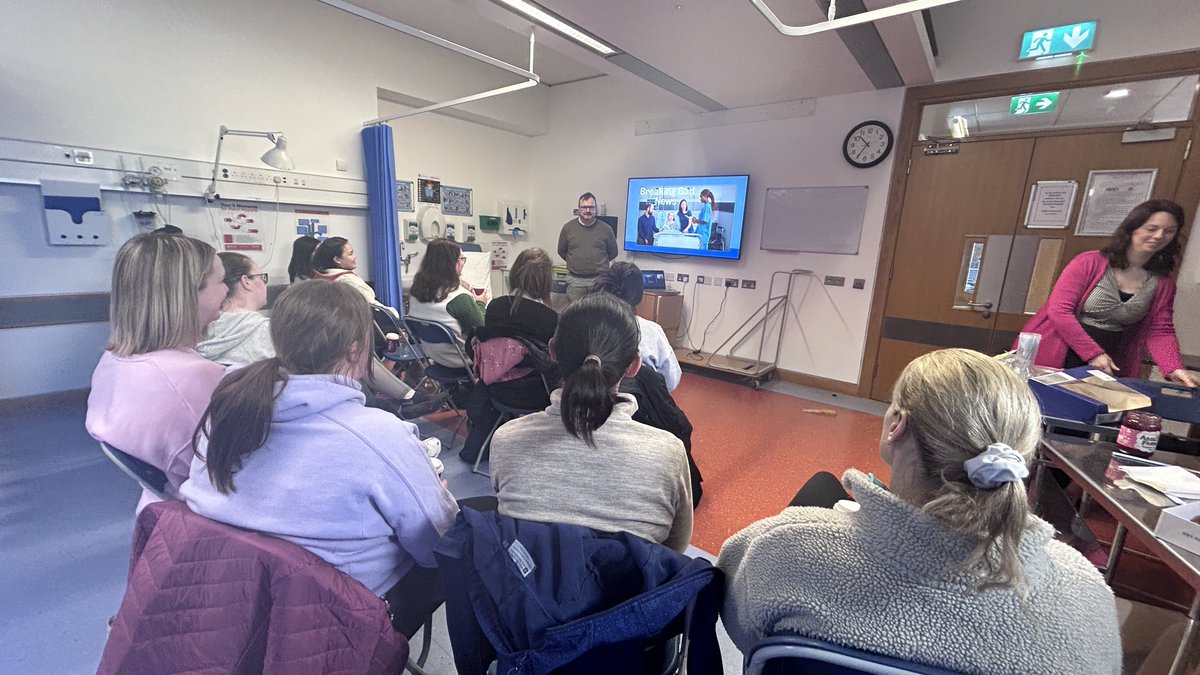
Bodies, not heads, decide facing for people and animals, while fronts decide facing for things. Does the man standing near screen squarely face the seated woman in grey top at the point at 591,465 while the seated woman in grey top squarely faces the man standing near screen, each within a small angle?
yes

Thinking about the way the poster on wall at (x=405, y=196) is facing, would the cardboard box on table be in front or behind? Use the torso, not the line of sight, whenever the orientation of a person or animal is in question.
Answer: in front

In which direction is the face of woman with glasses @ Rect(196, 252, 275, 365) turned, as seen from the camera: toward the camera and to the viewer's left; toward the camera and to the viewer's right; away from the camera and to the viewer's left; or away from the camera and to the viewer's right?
away from the camera and to the viewer's right

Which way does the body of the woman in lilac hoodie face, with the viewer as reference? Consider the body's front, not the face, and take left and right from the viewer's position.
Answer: facing away from the viewer and to the right of the viewer

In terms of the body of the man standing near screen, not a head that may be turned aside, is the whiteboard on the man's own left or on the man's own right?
on the man's own left

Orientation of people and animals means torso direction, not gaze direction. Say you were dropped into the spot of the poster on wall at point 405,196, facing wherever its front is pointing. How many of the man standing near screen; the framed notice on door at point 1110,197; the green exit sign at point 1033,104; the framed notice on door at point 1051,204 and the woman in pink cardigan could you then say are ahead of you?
5

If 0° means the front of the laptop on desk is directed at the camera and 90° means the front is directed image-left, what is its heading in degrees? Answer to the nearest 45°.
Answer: approximately 315°

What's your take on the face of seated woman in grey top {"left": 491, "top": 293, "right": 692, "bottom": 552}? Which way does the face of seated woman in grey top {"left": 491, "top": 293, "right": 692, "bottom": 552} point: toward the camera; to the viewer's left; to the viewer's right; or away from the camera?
away from the camera

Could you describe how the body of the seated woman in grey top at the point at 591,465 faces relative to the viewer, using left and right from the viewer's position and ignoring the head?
facing away from the viewer

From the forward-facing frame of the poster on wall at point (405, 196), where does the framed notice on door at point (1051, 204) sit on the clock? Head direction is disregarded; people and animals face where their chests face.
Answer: The framed notice on door is roughly at 12 o'clock from the poster on wall.

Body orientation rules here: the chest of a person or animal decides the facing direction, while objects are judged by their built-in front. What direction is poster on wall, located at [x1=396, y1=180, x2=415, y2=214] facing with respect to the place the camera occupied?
facing the viewer and to the right of the viewer

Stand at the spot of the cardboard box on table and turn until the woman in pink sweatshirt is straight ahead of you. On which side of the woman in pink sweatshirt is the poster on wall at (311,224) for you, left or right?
right

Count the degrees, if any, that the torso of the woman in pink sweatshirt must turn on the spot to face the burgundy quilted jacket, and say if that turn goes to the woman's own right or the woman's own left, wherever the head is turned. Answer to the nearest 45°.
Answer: approximately 135° to the woman's own right

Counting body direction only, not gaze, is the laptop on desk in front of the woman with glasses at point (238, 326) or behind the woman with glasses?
in front
